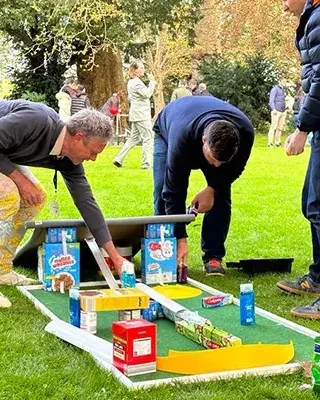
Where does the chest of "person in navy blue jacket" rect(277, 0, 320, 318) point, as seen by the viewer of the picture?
to the viewer's left

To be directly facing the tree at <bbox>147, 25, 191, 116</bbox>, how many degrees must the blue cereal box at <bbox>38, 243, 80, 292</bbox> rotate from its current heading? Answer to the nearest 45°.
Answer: approximately 180°

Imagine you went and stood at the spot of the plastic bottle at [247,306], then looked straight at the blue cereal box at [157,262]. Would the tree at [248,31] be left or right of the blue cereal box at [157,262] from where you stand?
right

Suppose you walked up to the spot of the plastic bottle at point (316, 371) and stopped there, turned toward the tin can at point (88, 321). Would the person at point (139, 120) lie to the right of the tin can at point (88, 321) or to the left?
right

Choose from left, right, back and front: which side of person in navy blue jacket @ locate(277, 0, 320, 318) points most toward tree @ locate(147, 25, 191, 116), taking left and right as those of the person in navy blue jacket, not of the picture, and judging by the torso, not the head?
right

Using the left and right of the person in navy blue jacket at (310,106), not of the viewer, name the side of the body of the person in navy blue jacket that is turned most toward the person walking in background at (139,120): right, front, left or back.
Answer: right

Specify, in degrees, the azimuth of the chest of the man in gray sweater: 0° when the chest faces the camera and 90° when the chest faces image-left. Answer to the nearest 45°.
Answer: approximately 270°

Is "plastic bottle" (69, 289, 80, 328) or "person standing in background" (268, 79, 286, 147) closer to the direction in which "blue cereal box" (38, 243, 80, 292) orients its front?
the plastic bottle

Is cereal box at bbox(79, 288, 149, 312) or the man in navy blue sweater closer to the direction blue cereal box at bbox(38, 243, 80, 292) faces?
the cereal box

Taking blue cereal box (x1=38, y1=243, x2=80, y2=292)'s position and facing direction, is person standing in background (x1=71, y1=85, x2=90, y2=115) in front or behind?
behind

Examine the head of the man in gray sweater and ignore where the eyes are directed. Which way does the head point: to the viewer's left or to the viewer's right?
to the viewer's right

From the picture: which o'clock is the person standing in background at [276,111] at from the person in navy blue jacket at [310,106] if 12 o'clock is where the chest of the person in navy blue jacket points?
The person standing in background is roughly at 3 o'clock from the person in navy blue jacket.
